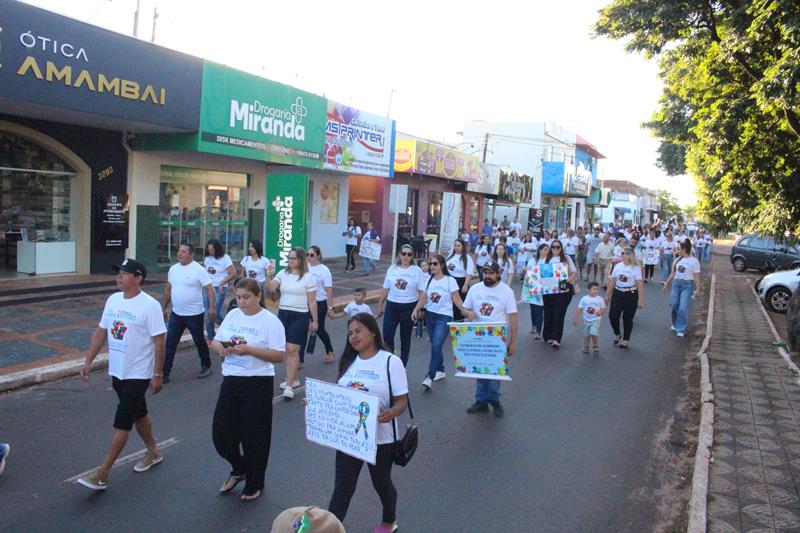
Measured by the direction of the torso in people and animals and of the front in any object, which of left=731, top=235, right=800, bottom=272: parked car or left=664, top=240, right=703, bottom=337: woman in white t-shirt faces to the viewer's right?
the parked car

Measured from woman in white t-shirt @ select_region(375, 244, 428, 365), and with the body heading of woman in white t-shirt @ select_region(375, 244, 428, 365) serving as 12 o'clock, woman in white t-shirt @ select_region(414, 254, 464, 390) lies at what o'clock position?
woman in white t-shirt @ select_region(414, 254, 464, 390) is roughly at 10 o'clock from woman in white t-shirt @ select_region(375, 244, 428, 365).

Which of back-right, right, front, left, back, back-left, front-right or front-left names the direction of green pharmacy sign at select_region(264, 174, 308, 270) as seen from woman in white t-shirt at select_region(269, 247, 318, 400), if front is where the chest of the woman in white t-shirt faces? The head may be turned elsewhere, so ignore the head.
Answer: back-right

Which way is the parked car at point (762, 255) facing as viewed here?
to the viewer's right

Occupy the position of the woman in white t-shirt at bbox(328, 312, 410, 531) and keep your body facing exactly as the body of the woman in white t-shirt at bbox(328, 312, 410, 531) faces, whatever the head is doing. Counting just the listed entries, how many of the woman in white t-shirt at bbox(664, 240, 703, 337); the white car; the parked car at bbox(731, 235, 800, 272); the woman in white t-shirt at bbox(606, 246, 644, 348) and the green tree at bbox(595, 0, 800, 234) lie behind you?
5

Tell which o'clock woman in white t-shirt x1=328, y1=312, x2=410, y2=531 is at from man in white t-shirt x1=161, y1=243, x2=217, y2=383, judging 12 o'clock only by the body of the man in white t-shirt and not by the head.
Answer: The woman in white t-shirt is roughly at 10 o'clock from the man in white t-shirt.

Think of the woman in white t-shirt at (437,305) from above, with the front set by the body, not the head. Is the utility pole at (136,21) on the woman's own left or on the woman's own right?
on the woman's own right

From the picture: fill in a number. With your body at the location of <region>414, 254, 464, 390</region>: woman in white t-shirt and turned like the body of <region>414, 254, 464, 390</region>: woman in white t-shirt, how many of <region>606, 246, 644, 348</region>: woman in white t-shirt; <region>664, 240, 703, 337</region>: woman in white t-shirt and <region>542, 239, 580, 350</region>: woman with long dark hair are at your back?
3

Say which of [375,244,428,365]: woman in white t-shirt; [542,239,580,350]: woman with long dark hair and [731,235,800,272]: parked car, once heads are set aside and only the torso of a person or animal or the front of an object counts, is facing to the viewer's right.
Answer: the parked car
